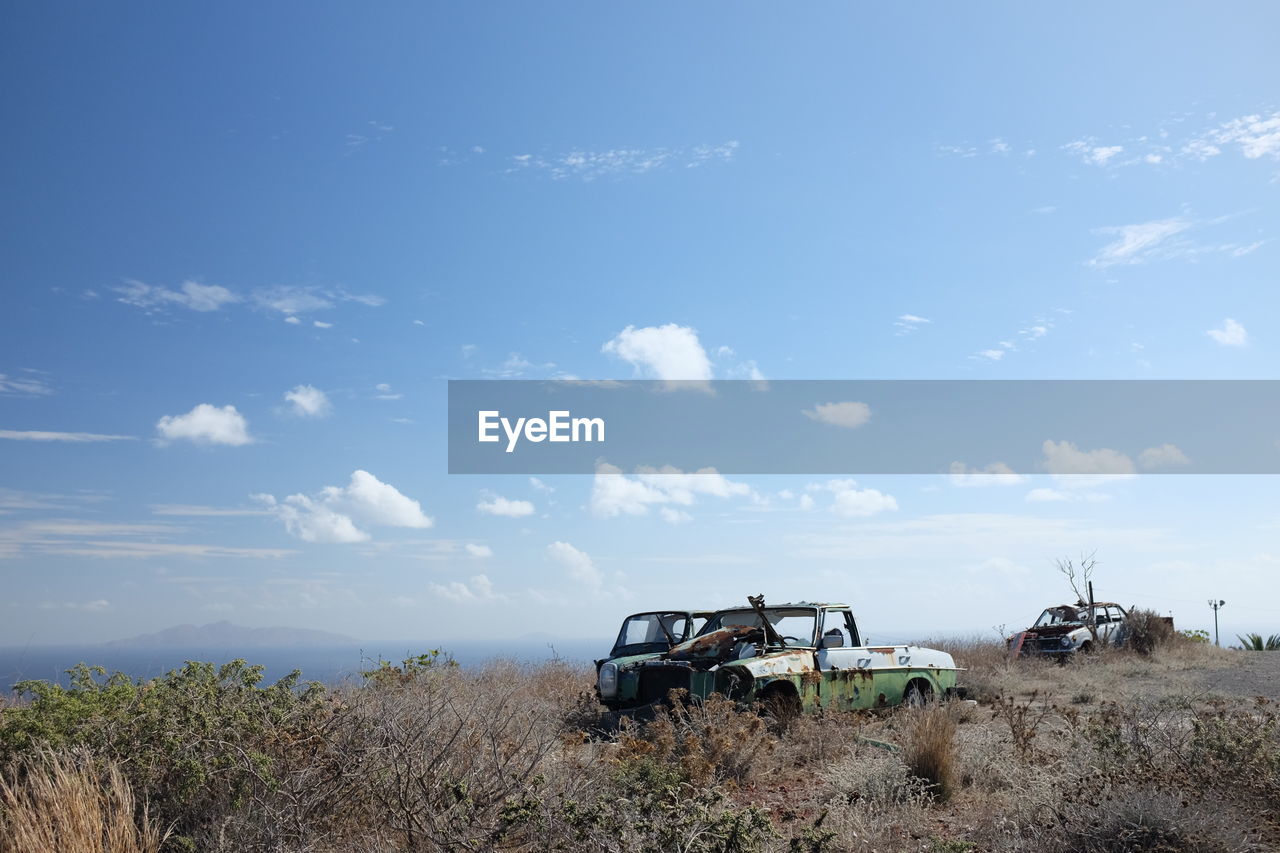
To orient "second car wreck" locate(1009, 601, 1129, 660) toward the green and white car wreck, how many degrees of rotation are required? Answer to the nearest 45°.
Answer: approximately 45° to its left

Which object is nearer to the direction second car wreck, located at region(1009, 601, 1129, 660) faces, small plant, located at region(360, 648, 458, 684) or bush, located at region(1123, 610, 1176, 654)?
the small plant

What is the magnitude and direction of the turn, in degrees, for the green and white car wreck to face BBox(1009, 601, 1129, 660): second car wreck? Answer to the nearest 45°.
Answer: approximately 180°

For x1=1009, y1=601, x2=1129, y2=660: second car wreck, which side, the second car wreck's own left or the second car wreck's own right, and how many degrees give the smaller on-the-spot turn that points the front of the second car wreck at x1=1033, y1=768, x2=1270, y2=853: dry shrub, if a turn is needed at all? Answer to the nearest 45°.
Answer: approximately 45° to the second car wreck's own left

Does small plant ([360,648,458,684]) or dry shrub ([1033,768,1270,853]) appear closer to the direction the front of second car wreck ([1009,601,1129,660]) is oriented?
the small plant

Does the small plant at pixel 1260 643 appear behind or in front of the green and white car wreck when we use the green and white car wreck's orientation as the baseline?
behind

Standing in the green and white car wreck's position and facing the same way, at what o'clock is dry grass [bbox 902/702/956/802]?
The dry grass is roughly at 10 o'clock from the green and white car wreck.

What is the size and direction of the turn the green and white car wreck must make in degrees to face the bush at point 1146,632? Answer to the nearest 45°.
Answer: approximately 180°
